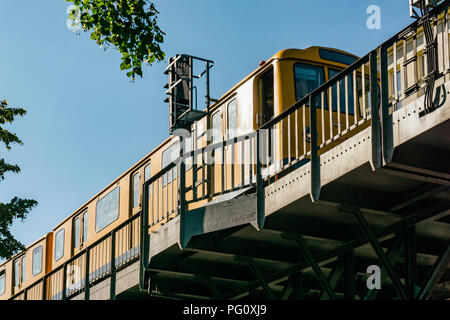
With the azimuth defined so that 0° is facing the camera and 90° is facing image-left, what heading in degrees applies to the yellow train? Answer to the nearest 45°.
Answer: approximately 315°
